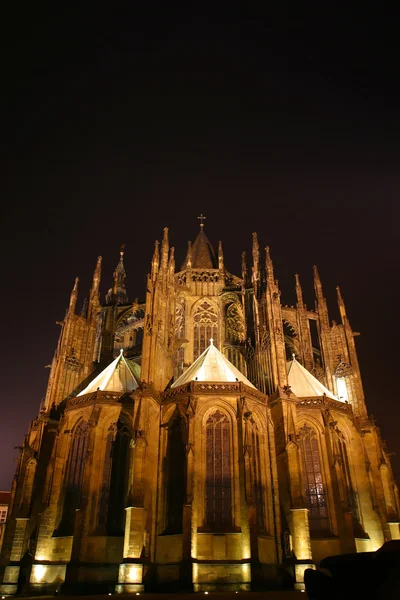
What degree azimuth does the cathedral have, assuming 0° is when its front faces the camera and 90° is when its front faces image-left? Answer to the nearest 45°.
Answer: approximately 180°
